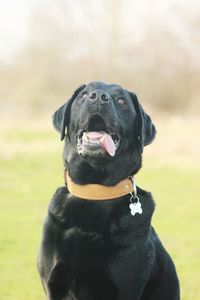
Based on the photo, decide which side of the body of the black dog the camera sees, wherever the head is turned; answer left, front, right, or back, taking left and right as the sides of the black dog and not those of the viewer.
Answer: front
